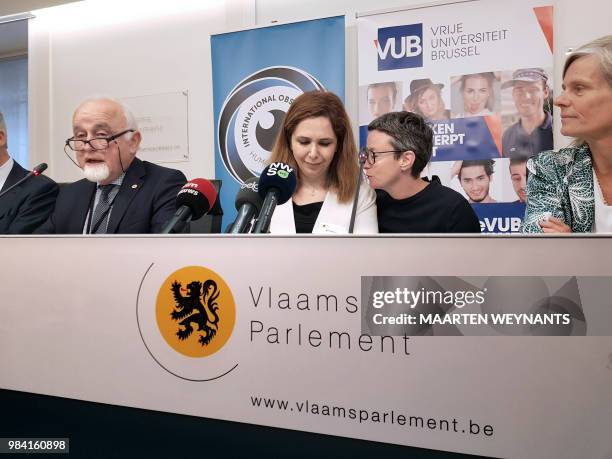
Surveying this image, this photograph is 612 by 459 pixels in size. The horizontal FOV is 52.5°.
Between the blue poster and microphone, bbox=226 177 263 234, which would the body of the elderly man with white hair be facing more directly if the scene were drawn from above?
the microphone

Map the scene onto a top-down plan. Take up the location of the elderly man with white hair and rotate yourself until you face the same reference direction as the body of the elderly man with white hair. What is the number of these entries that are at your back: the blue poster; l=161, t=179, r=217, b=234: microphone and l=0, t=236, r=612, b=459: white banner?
1

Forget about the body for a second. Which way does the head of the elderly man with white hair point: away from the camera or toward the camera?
toward the camera

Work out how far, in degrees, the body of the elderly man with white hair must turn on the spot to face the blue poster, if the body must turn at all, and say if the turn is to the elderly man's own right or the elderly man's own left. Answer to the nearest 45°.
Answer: approximately 180°

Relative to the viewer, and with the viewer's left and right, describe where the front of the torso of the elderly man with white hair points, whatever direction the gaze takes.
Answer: facing the viewer and to the left of the viewer

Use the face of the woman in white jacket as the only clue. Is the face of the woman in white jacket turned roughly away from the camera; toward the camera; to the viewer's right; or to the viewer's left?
toward the camera

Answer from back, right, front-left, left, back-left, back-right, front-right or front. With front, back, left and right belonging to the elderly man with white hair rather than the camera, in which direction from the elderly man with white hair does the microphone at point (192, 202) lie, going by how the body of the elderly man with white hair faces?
front-left

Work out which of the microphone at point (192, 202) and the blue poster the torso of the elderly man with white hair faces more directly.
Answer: the microphone

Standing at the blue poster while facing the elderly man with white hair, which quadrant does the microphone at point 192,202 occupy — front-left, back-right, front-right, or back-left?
front-left

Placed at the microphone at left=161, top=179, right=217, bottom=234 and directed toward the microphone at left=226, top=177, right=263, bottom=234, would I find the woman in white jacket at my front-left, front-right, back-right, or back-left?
front-left

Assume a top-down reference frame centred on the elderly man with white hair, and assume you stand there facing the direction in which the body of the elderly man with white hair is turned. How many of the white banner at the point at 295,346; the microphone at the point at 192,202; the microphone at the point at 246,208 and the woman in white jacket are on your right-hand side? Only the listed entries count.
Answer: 0

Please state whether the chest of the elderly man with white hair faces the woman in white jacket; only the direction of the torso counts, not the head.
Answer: no

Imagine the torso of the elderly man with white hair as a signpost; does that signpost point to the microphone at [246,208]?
no

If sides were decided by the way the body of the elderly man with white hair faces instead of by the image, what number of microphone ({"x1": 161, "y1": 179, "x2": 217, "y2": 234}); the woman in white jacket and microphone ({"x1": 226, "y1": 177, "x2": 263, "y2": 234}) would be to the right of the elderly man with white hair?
0
